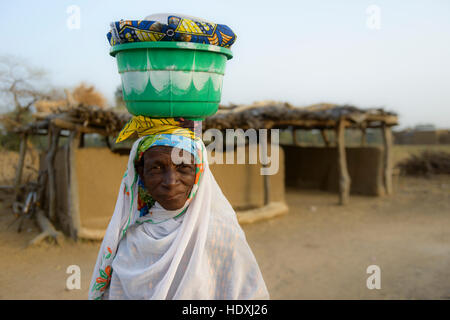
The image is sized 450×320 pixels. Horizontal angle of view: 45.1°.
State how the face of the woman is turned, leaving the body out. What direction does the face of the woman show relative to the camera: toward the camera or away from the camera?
toward the camera

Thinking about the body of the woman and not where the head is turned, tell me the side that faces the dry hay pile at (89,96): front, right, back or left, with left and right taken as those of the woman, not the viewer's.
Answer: back

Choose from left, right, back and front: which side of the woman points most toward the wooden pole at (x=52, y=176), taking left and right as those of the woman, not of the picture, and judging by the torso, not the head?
back

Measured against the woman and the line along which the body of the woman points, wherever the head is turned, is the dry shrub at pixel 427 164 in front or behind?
behind

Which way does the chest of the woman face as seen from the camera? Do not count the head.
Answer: toward the camera

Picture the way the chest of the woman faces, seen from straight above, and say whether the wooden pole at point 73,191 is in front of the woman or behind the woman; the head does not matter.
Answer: behind
